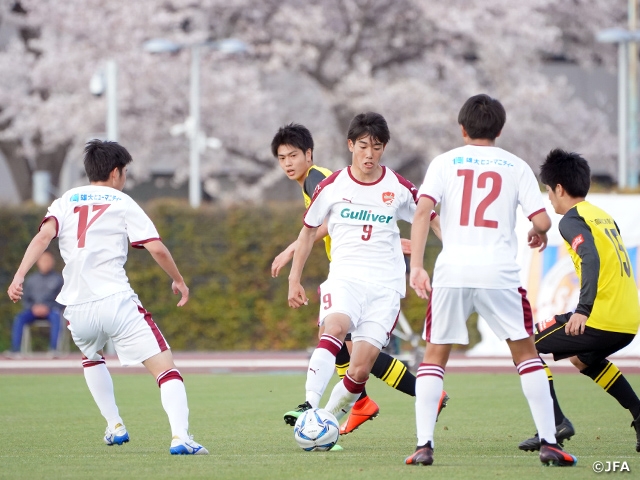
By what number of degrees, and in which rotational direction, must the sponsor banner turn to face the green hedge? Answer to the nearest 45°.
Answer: approximately 90° to its right

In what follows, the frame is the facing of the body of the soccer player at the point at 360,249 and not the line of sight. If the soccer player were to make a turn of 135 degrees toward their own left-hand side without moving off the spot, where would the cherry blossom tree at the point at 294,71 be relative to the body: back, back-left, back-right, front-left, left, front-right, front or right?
front-left

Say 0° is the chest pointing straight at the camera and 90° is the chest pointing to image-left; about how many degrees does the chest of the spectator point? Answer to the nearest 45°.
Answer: approximately 0°

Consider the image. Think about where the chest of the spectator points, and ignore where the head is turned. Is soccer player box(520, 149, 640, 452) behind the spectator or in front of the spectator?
in front

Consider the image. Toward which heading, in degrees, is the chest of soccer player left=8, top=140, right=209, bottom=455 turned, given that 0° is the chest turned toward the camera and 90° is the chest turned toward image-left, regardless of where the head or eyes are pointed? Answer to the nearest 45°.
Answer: approximately 225°

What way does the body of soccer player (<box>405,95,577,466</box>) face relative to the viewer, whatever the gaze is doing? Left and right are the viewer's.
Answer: facing away from the viewer

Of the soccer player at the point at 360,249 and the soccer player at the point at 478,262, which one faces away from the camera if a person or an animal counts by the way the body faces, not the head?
the soccer player at the point at 478,262

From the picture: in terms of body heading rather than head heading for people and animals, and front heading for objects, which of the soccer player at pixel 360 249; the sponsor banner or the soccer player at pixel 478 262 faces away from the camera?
the soccer player at pixel 478 262

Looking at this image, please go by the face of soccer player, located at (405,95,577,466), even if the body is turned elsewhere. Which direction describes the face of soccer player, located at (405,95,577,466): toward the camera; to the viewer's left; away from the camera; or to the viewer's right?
away from the camera

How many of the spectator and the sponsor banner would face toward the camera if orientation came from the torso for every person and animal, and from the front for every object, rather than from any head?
2

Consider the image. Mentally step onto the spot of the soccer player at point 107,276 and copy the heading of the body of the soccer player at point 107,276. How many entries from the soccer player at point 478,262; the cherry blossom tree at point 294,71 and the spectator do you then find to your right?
1

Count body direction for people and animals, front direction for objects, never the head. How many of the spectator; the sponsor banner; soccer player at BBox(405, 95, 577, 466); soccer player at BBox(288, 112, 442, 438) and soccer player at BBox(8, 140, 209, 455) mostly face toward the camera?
3
